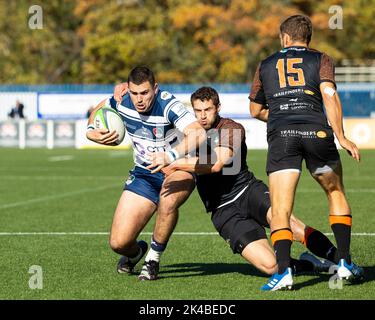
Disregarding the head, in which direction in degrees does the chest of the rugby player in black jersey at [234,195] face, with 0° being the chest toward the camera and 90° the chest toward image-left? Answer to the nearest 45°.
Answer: approximately 45°

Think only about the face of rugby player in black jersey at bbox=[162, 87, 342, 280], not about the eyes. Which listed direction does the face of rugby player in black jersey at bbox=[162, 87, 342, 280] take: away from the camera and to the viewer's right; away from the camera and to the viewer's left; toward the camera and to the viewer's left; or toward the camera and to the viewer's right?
toward the camera and to the viewer's left

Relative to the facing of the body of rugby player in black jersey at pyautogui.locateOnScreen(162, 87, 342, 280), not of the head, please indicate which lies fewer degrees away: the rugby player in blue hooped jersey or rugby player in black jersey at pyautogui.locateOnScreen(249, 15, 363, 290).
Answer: the rugby player in blue hooped jersey

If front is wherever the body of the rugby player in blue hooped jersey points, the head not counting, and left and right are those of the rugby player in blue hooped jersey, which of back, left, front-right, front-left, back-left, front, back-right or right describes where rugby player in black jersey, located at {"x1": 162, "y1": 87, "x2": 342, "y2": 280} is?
left

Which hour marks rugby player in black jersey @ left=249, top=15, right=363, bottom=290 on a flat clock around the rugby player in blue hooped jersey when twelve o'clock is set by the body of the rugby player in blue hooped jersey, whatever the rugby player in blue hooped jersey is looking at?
The rugby player in black jersey is roughly at 10 o'clock from the rugby player in blue hooped jersey.

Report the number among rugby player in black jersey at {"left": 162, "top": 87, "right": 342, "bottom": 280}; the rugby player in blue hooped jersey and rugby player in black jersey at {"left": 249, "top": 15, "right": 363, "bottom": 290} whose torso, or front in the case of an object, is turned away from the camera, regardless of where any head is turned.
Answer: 1

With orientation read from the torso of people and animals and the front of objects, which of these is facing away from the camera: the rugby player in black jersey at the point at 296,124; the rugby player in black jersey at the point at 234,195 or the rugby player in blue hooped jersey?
the rugby player in black jersey at the point at 296,124

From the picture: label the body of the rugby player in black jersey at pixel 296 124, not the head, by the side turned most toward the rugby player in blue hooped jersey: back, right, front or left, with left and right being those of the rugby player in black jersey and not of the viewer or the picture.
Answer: left

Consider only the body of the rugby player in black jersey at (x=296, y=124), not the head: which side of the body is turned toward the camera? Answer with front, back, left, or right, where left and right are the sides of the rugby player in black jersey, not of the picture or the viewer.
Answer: back

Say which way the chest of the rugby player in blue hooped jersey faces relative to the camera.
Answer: toward the camera

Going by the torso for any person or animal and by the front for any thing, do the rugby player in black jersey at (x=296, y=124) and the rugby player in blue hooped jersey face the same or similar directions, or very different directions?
very different directions

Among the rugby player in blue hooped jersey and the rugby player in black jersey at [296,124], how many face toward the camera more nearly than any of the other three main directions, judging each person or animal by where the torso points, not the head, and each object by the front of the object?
1

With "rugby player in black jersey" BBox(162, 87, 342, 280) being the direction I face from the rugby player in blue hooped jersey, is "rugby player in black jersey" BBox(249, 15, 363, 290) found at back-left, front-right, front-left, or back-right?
front-right

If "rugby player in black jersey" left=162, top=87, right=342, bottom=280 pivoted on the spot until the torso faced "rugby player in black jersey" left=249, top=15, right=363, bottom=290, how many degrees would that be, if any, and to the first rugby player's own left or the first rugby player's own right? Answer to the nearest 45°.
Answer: approximately 90° to the first rugby player's own left
